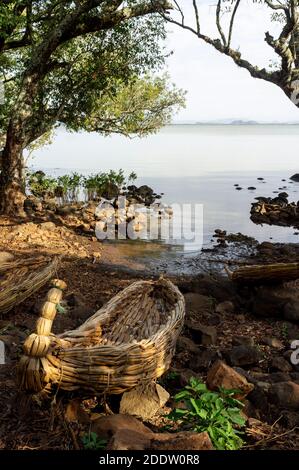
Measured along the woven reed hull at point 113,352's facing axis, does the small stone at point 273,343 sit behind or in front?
behind

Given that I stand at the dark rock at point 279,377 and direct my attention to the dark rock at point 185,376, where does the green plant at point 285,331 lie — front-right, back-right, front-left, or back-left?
back-right

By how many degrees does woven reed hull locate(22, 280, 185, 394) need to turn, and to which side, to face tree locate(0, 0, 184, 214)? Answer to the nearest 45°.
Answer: approximately 135° to its right

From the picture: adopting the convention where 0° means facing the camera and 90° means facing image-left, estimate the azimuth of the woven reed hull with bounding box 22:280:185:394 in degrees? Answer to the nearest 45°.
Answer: approximately 45°

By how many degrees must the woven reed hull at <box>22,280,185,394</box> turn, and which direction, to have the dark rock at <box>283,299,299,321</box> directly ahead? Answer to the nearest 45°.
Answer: approximately 180°

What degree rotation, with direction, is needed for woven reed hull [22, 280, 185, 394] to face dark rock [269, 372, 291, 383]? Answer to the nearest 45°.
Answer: approximately 135° to its left

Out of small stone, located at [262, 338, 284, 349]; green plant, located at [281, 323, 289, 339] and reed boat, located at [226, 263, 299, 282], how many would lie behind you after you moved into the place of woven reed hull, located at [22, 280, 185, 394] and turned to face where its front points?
3

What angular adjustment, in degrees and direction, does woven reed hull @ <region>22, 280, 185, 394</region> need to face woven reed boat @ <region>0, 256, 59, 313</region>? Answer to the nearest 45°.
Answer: approximately 90° to its right

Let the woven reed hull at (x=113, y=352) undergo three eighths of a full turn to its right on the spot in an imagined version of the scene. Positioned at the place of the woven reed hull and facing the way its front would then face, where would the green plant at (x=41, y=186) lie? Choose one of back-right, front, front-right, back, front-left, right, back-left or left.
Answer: front

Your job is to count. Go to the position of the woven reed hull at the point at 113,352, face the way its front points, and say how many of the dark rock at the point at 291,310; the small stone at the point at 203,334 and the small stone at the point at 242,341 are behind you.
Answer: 3

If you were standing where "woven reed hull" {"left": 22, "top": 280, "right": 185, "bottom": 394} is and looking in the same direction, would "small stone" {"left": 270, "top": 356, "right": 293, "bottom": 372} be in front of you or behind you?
behind

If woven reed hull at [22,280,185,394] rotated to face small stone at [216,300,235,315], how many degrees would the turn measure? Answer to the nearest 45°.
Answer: approximately 180°

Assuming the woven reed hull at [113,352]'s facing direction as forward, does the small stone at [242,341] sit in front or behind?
behind

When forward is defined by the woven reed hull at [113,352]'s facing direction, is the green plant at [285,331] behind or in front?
behind

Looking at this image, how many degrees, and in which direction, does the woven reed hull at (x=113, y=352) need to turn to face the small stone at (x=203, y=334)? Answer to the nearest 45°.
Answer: approximately 180°

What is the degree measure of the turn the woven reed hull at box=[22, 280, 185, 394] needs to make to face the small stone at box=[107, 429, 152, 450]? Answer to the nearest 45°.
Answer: approximately 45° to its left
